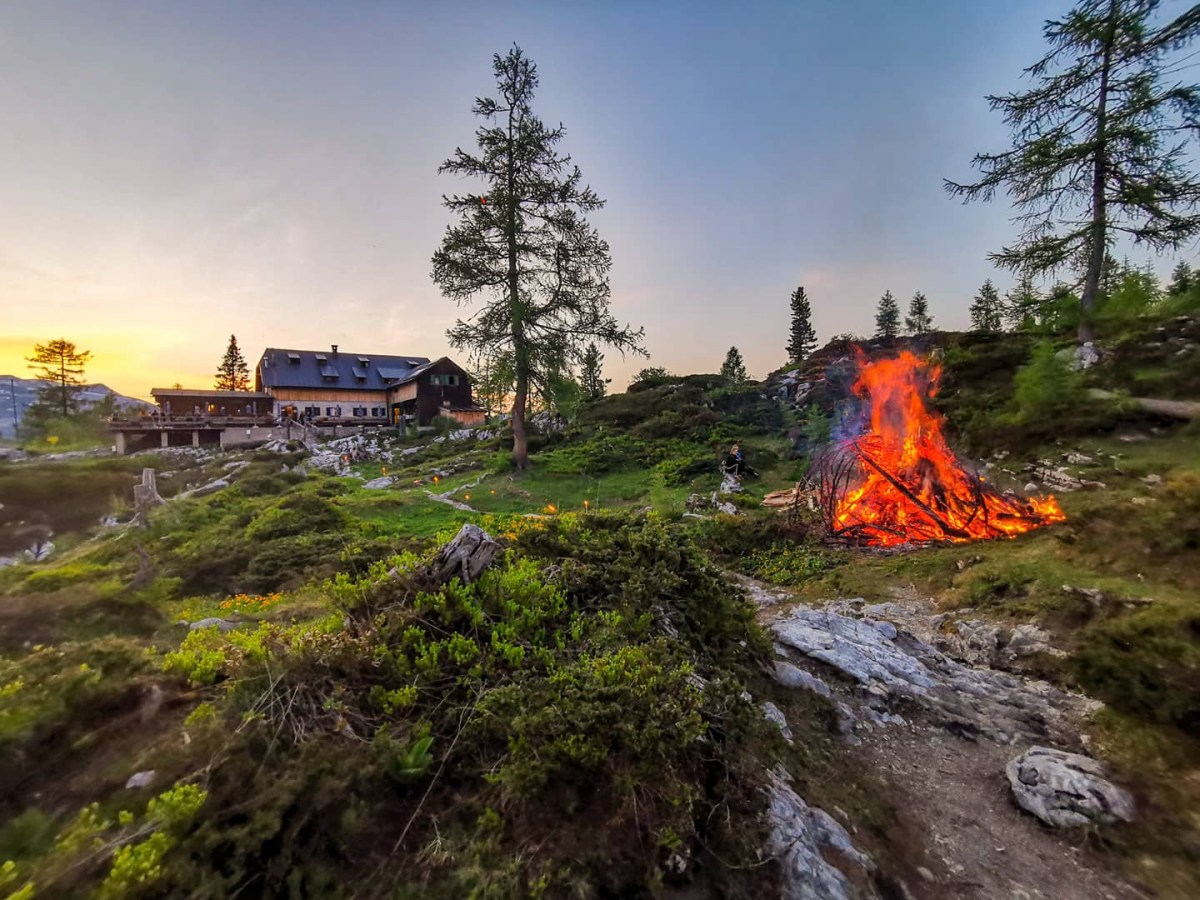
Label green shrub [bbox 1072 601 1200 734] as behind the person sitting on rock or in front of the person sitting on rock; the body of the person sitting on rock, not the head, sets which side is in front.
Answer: in front

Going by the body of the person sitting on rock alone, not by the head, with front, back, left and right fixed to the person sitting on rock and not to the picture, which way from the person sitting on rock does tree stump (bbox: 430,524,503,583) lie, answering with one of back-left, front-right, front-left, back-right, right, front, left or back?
front-right

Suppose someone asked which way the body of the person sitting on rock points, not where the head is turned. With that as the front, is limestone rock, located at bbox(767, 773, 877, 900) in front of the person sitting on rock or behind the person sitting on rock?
in front

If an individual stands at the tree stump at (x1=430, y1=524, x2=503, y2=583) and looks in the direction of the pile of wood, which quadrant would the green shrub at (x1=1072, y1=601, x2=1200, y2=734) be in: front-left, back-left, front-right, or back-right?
front-right
